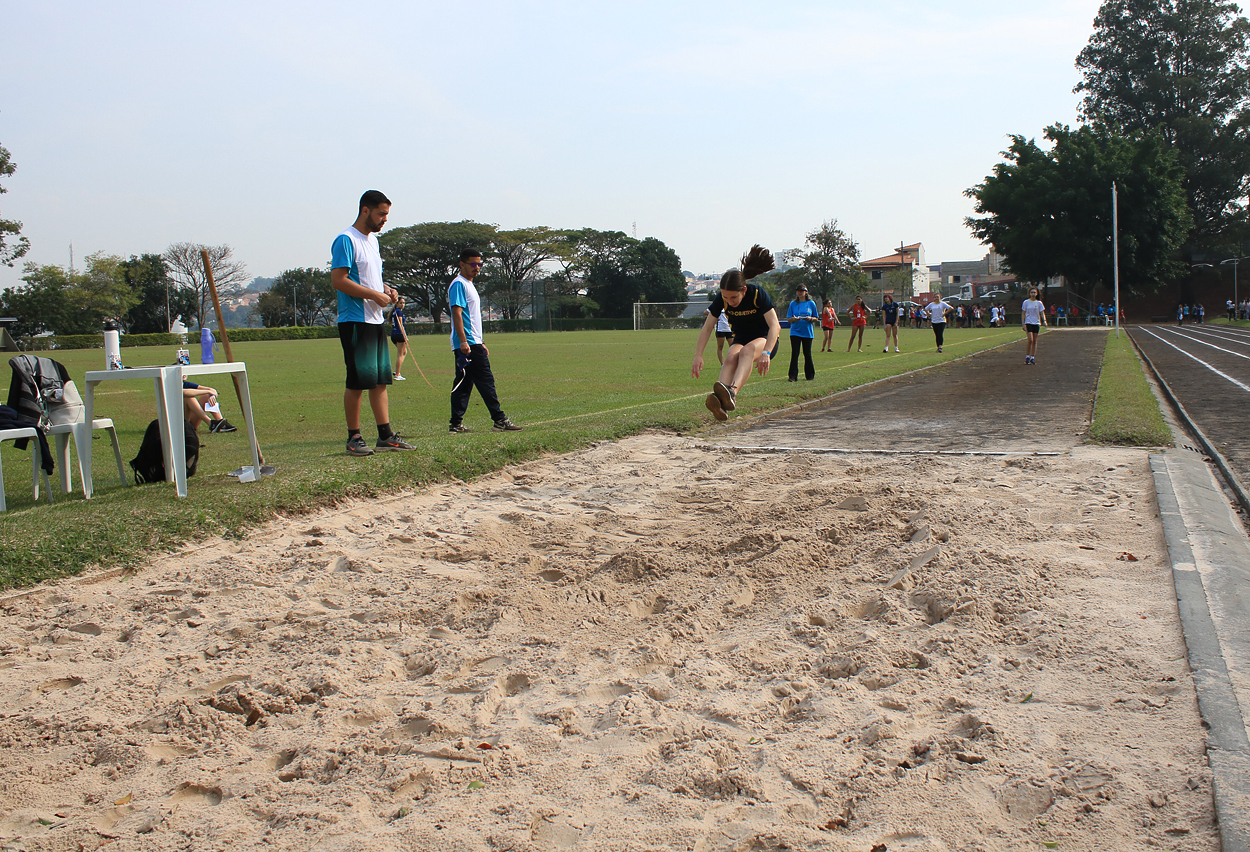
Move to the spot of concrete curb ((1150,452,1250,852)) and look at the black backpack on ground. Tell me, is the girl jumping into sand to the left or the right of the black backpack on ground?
right

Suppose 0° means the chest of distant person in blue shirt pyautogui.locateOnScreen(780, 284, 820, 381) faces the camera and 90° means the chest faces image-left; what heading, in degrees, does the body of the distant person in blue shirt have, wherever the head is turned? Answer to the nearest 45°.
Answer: approximately 0°

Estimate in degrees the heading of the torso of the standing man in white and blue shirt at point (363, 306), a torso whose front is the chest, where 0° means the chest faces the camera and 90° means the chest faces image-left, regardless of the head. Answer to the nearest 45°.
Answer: approximately 315°
